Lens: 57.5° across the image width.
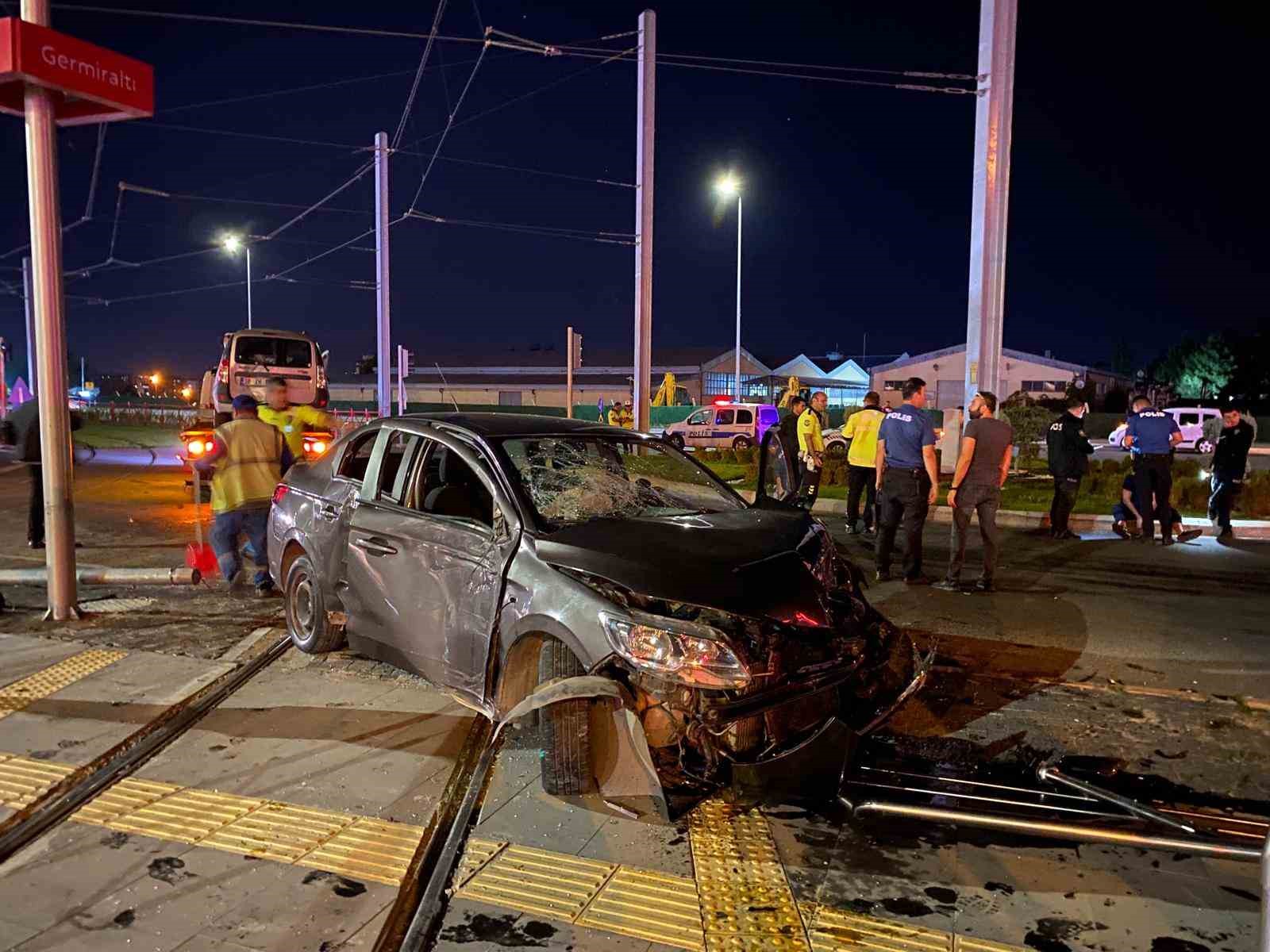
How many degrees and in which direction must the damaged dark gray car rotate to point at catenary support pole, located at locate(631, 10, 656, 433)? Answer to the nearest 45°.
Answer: approximately 135° to its left

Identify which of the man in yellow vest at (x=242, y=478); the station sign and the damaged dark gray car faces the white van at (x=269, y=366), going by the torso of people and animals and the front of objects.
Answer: the man in yellow vest

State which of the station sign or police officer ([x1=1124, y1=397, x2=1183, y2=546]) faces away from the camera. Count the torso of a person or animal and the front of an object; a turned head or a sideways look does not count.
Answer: the police officer

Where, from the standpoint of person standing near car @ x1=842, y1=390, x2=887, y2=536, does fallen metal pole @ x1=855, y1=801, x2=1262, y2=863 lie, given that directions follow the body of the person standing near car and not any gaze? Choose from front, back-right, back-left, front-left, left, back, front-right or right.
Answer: back

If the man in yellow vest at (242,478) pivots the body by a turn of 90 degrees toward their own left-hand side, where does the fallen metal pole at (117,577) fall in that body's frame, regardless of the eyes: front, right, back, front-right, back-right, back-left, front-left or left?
front-right

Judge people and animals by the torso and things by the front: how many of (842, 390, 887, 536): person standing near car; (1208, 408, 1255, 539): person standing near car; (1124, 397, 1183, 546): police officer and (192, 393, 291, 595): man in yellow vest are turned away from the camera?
3

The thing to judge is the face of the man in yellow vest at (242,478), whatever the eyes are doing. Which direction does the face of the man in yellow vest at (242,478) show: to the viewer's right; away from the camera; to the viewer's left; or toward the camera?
away from the camera

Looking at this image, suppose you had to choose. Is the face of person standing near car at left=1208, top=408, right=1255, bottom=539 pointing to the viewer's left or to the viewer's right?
to the viewer's left

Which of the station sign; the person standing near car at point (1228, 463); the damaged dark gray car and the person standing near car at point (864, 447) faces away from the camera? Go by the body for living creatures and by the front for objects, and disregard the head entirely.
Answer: the person standing near car at point (864, 447)

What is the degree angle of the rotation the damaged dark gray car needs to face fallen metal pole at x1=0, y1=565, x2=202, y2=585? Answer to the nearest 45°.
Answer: approximately 180°

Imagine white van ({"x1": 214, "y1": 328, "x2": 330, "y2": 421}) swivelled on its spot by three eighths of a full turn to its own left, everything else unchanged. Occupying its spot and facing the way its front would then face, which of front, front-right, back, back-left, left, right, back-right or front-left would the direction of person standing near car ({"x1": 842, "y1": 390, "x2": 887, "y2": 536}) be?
left

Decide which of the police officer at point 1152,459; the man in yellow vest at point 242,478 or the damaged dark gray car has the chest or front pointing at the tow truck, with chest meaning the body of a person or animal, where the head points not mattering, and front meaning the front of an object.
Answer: the man in yellow vest

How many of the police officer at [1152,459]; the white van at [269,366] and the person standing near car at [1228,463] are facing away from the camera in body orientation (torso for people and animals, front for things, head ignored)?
2

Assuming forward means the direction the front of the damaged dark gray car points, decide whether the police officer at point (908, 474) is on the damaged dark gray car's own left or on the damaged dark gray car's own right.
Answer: on the damaged dark gray car's own left

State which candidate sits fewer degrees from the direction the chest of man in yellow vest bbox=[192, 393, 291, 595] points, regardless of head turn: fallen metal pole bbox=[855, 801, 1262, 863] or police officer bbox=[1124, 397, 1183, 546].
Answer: the police officer

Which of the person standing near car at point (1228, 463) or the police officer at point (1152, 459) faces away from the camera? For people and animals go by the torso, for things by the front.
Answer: the police officer

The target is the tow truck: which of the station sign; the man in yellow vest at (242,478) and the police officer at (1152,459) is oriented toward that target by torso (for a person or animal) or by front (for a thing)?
the man in yellow vest

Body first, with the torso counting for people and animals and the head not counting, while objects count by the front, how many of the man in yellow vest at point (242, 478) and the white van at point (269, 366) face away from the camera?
2

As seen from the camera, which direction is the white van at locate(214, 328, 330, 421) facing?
away from the camera

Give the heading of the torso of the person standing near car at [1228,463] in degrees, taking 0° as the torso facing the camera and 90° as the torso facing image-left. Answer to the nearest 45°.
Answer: approximately 45°

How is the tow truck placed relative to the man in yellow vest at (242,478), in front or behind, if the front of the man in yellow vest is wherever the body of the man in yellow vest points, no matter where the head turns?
in front
